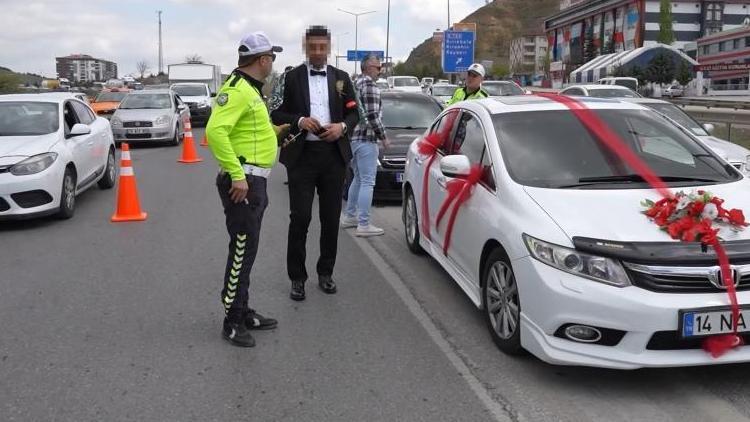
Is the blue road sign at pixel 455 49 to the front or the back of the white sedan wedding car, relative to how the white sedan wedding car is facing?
to the back

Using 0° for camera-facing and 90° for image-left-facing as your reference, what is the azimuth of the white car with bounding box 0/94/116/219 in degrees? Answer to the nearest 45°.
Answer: approximately 45°

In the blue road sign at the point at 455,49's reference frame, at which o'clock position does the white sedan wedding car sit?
The white sedan wedding car is roughly at 12 o'clock from the blue road sign.

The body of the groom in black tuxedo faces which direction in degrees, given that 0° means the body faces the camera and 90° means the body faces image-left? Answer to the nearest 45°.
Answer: approximately 0°

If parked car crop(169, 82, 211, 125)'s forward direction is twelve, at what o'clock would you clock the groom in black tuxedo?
The groom in black tuxedo is roughly at 12 o'clock from the parked car.

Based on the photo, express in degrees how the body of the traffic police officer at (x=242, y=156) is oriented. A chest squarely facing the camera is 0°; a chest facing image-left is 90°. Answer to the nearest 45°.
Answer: approximately 270°

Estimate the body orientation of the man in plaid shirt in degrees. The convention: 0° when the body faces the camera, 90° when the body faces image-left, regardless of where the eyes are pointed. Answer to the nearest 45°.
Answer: approximately 270°

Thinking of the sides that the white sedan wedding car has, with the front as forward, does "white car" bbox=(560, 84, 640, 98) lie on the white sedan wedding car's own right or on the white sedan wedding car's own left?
on the white sedan wedding car's own left
